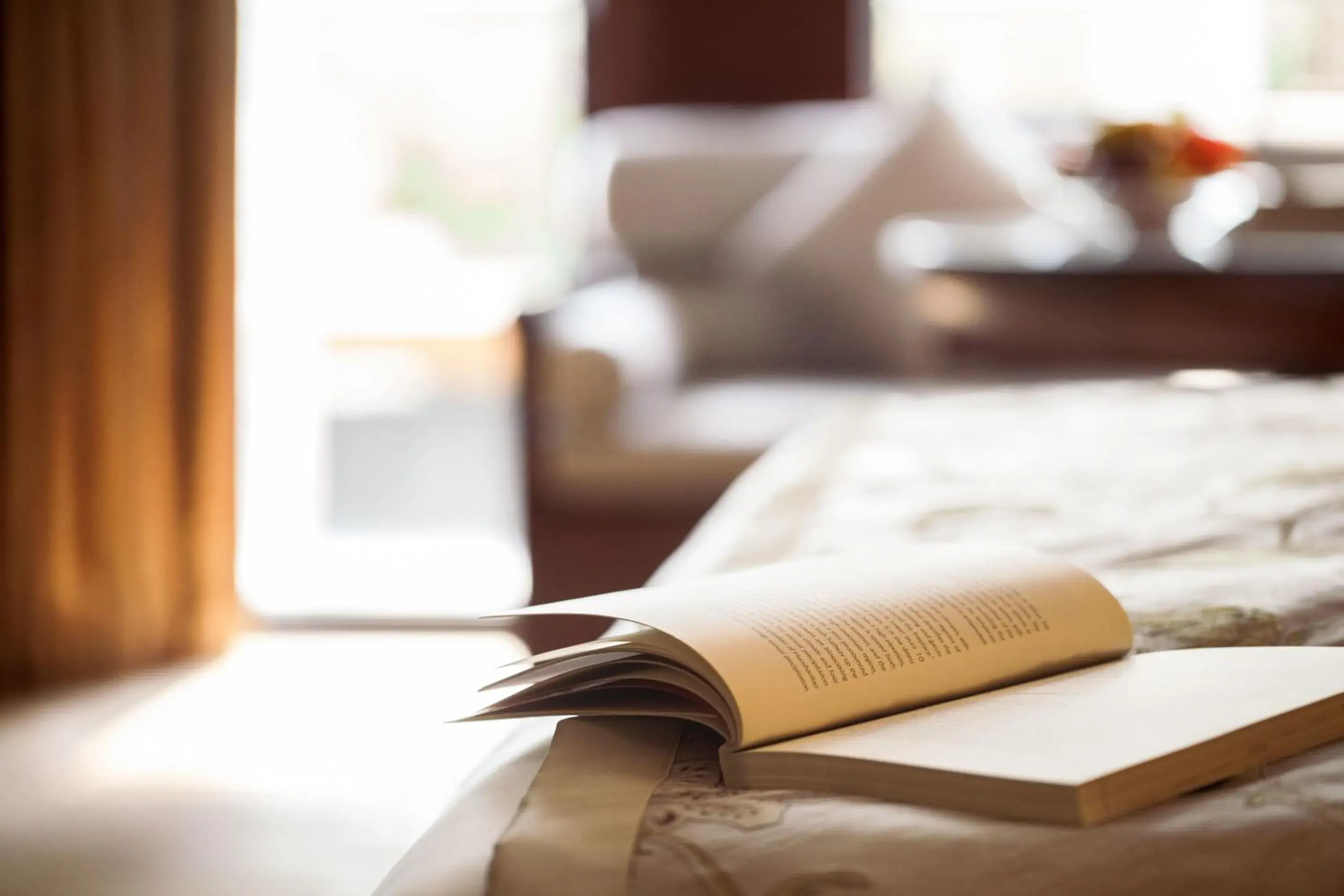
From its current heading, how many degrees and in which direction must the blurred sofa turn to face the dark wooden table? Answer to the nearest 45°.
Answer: approximately 45° to its left

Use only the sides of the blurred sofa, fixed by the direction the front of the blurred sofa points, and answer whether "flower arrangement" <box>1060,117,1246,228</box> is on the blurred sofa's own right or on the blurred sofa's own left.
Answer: on the blurred sofa's own left

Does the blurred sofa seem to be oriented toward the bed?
yes

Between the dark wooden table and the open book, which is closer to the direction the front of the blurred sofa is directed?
the open book

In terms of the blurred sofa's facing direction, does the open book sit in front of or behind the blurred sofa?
in front

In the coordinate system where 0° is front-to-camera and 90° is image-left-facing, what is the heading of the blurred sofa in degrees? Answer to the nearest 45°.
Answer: approximately 0°
